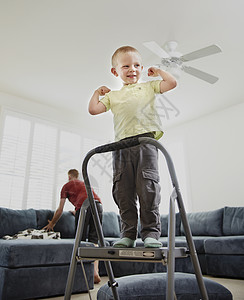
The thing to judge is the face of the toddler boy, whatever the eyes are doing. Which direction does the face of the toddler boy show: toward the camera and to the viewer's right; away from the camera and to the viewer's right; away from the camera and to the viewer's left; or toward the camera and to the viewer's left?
toward the camera and to the viewer's right

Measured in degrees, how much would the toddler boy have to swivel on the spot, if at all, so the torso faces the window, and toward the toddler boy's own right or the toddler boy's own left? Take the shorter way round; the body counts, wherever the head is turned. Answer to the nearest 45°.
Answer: approximately 135° to the toddler boy's own right

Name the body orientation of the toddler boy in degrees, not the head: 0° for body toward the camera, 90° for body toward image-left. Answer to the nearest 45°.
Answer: approximately 0°

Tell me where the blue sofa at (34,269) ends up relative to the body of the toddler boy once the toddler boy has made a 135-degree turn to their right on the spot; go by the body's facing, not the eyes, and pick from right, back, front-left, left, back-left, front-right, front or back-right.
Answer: front
